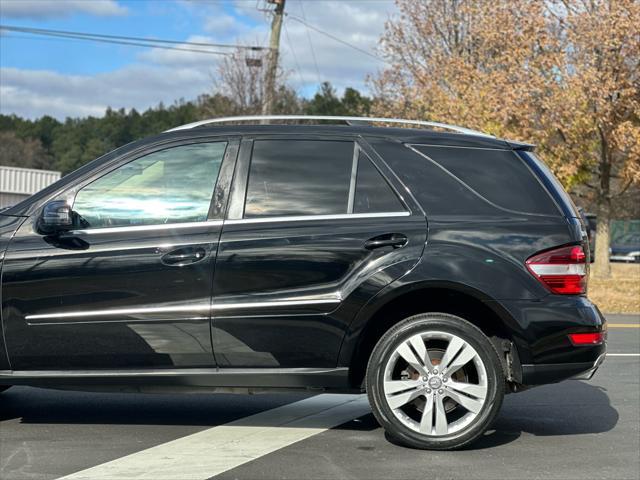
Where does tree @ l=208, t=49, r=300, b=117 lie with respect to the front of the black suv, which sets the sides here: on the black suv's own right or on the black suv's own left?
on the black suv's own right

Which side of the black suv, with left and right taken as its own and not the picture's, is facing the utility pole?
right

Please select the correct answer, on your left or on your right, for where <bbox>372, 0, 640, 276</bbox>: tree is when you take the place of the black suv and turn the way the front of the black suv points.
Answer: on your right

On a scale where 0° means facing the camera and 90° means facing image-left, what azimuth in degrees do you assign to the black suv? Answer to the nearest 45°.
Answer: approximately 90°
